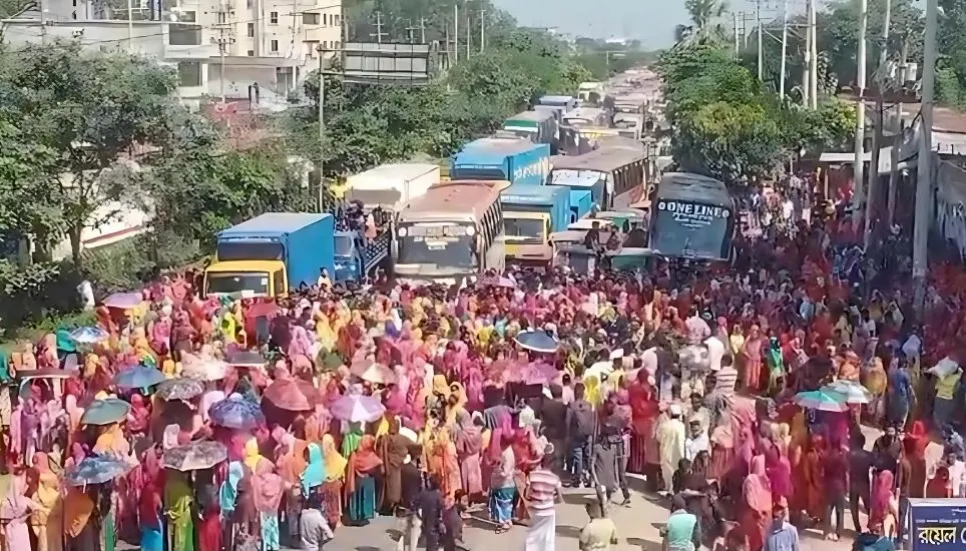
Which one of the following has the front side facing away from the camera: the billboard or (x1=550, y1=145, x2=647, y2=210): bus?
the billboard

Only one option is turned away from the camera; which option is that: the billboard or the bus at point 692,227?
the billboard

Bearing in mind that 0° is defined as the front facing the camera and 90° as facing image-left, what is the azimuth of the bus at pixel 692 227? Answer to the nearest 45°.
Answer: approximately 0°

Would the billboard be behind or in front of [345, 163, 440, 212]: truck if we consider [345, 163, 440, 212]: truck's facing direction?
behind

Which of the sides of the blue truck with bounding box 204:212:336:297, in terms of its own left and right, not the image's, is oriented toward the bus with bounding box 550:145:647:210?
back

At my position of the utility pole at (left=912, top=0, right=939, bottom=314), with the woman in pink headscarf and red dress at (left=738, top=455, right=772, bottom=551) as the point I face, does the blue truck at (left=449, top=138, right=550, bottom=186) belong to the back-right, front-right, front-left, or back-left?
back-right

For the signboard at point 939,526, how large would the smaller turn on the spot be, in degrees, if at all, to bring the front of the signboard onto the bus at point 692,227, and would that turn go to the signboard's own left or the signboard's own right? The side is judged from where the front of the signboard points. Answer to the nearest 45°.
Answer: approximately 180°

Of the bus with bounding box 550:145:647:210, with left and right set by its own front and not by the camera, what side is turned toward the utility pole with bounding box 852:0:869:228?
left

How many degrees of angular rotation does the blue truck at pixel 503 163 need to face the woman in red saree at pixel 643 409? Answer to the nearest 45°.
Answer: approximately 45° to its left

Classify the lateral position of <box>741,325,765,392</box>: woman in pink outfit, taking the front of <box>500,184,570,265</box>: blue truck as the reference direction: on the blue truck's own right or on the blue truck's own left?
on the blue truck's own left
